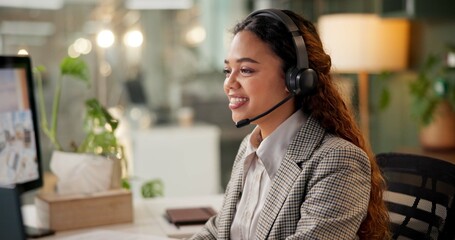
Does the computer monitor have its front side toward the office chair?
yes

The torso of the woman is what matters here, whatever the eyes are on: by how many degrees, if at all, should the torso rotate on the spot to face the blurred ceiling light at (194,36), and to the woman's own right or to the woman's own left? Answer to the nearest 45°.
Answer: approximately 135° to the woman's own right

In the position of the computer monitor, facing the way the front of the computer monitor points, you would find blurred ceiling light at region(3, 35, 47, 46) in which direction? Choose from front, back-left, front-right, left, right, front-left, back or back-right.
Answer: back-left

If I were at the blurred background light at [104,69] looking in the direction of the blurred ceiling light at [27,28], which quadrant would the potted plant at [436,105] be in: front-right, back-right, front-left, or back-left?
back-left

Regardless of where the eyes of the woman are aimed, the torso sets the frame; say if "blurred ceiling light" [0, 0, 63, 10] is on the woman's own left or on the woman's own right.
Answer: on the woman's own right

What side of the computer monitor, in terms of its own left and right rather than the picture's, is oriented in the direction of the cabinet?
left

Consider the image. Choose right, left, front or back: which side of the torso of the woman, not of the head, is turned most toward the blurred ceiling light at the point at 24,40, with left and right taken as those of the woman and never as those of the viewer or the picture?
right

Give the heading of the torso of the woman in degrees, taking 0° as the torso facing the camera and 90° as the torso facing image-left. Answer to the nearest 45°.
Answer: approximately 45°

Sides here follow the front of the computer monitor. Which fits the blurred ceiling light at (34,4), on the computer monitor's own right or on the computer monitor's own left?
on the computer monitor's own left

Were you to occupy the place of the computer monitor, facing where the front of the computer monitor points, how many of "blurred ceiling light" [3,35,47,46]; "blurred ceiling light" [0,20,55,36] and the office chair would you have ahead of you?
1
